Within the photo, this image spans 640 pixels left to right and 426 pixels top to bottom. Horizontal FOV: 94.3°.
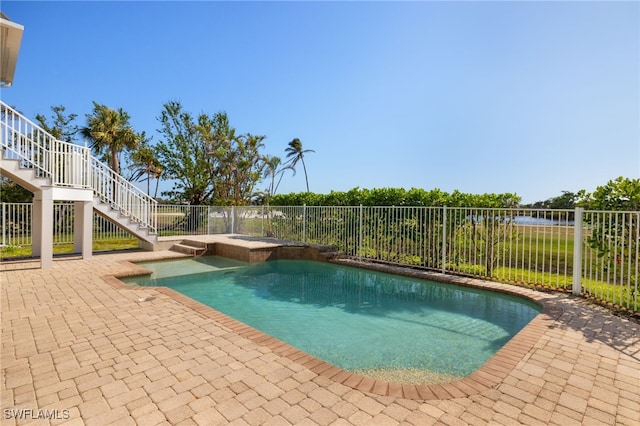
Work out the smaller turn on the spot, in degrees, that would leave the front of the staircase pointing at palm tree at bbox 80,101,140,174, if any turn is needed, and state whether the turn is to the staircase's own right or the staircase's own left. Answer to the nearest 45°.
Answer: approximately 45° to the staircase's own left

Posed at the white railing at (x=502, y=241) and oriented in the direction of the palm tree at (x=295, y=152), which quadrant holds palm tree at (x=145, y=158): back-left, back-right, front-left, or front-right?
front-left

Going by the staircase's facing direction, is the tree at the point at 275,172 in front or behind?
in front

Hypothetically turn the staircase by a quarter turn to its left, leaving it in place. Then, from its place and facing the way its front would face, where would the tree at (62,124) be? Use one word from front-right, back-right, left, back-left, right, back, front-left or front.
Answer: front-right

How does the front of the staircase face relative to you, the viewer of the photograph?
facing away from the viewer and to the right of the viewer

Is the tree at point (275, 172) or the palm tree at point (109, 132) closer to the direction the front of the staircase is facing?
the tree

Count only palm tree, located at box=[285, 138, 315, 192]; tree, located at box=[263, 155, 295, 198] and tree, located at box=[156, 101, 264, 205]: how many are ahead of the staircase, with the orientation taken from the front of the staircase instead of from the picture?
3

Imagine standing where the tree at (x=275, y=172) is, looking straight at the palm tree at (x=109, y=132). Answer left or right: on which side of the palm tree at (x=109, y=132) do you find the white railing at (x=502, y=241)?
left

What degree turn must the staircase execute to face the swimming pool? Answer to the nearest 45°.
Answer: approximately 90° to its right

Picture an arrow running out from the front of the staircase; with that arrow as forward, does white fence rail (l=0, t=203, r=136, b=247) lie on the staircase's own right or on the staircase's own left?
on the staircase's own left

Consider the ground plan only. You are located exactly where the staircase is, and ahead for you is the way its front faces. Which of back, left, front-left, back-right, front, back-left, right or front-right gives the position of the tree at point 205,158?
front

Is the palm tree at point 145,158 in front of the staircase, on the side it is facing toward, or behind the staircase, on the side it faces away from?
in front
